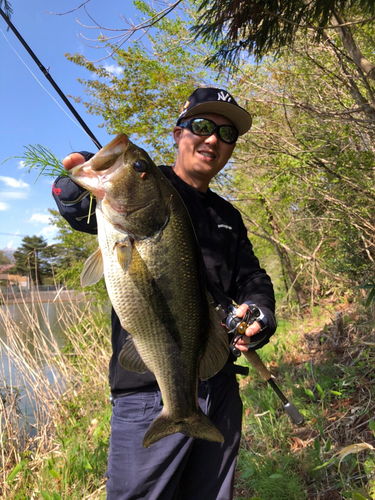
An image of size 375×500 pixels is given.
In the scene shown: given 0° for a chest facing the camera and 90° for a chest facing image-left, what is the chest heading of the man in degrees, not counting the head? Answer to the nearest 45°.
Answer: approximately 0°
